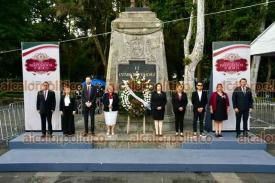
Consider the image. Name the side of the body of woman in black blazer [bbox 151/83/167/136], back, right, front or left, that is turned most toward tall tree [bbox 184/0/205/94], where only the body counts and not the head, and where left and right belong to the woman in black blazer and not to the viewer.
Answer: back

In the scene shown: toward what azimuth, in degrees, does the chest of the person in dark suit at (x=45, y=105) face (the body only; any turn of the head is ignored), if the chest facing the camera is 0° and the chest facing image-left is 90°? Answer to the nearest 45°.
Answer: approximately 0°

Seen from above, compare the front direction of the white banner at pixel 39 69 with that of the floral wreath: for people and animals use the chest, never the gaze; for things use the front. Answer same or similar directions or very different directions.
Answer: same or similar directions

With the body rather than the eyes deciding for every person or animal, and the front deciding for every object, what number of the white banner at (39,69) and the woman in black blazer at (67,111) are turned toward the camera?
2

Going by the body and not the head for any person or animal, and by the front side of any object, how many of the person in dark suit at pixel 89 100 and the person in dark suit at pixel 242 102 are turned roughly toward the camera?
2

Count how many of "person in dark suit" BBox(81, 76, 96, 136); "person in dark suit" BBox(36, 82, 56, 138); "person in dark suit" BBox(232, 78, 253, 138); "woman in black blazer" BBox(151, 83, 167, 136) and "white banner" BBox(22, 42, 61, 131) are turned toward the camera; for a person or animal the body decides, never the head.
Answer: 5

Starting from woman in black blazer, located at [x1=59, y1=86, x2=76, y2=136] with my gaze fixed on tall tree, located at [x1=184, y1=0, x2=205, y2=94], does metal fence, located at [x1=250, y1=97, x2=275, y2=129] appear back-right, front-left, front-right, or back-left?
front-right

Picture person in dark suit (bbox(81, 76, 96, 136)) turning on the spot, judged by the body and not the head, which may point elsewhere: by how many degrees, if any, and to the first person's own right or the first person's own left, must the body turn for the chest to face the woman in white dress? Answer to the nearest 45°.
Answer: approximately 90° to the first person's own left

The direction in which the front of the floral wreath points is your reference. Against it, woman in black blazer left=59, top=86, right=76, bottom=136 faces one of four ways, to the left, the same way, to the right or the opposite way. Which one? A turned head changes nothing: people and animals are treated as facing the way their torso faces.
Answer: the same way

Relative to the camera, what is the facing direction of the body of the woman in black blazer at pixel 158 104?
toward the camera

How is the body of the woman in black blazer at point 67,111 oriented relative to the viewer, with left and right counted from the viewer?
facing the viewer

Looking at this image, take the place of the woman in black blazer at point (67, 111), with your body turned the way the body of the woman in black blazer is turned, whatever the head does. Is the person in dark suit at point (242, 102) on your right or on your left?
on your left

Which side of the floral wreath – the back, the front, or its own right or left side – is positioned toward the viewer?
front

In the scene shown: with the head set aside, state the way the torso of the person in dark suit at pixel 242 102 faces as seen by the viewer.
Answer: toward the camera

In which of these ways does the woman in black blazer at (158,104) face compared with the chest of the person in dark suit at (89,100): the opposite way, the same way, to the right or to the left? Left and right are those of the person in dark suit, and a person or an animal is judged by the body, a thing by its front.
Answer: the same way
